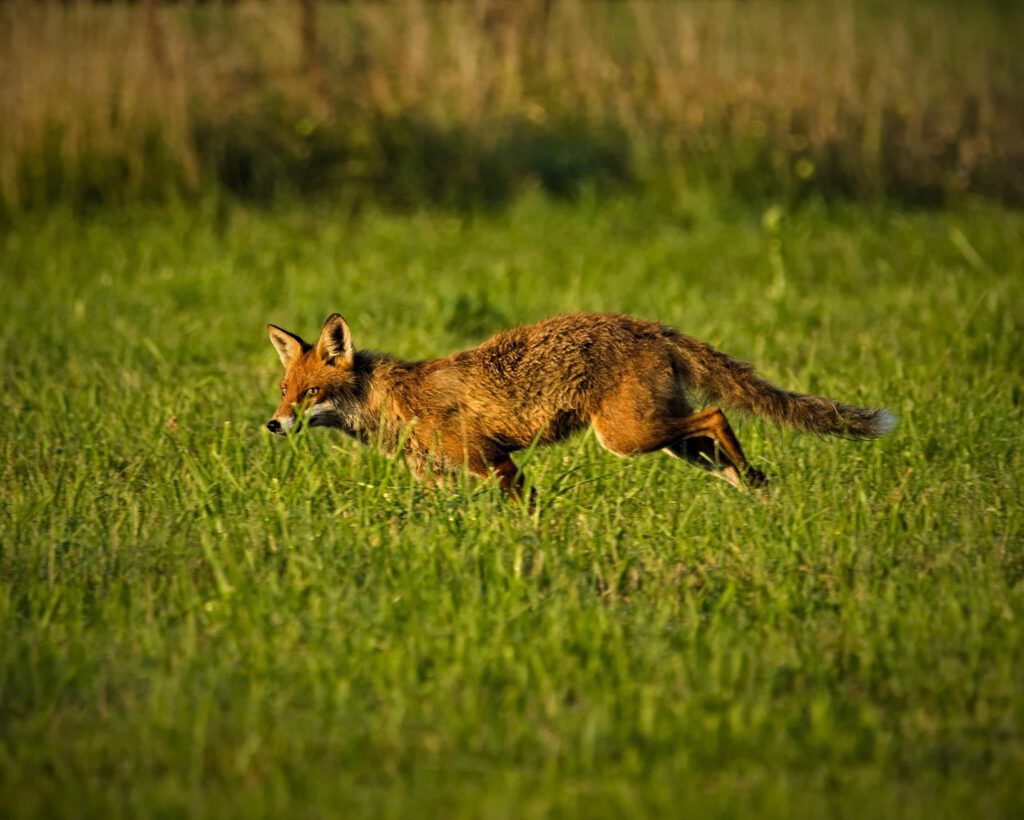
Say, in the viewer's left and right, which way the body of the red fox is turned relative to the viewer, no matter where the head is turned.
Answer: facing to the left of the viewer
